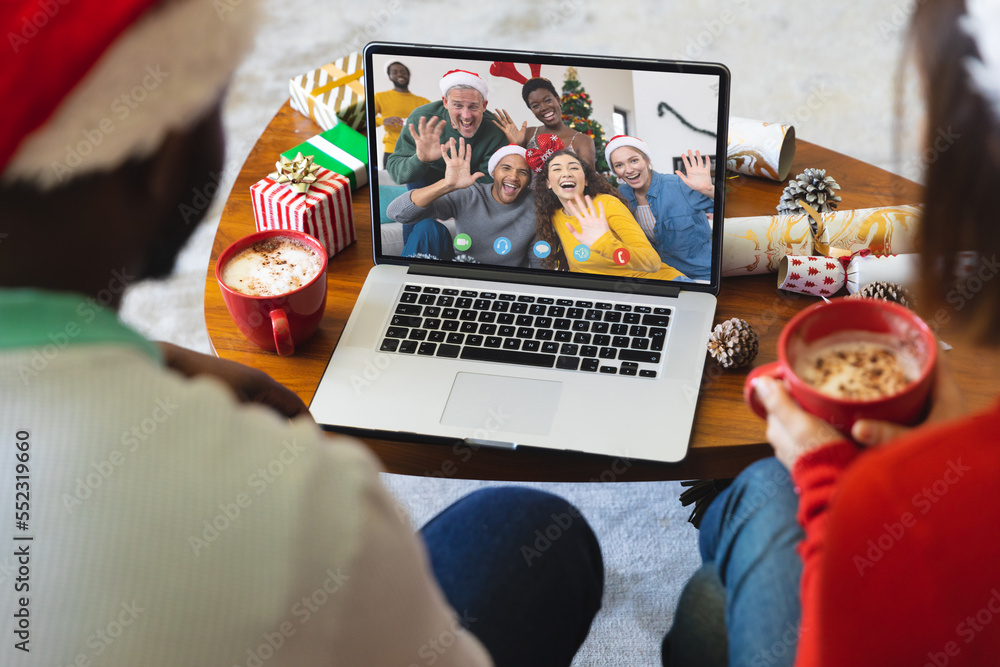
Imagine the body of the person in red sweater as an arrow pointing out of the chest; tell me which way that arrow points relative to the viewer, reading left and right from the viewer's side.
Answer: facing away from the viewer and to the left of the viewer

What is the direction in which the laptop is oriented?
toward the camera

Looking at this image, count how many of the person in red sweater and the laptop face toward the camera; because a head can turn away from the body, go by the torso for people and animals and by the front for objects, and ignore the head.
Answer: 1

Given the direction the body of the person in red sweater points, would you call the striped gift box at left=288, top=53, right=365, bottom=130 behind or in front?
in front

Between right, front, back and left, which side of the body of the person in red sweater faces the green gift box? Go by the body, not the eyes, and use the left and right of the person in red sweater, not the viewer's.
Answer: front

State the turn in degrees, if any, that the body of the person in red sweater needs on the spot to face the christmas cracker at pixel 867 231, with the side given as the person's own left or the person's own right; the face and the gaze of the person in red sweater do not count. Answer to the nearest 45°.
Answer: approximately 45° to the person's own right

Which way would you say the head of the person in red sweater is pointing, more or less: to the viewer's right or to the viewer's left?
to the viewer's left

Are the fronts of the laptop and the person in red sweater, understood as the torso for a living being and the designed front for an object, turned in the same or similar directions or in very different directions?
very different directions
